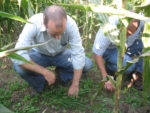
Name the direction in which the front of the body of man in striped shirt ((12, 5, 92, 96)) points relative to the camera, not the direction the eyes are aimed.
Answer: toward the camera
